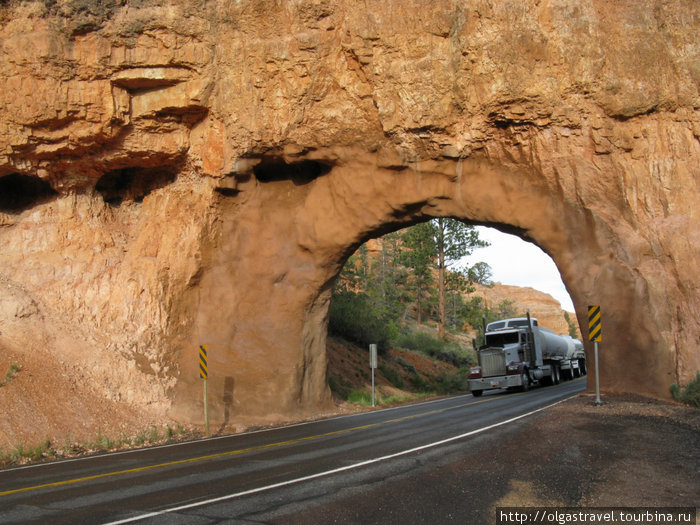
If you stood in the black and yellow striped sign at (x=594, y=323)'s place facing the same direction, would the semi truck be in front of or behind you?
behind

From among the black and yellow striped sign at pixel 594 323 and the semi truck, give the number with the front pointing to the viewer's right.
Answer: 0

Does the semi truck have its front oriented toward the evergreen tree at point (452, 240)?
no

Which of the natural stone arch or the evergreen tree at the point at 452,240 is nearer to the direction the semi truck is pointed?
the natural stone arch

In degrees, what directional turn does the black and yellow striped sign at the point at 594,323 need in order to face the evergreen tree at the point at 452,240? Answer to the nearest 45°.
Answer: approximately 180°

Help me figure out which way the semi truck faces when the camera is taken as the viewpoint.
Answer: facing the viewer and to the left of the viewer

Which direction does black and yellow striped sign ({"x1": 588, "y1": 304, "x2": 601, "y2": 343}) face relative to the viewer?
toward the camera

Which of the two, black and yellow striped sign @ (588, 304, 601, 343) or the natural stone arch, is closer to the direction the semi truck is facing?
the natural stone arch

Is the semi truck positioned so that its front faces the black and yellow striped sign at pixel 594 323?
no

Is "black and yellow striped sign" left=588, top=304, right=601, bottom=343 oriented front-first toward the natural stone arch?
no
